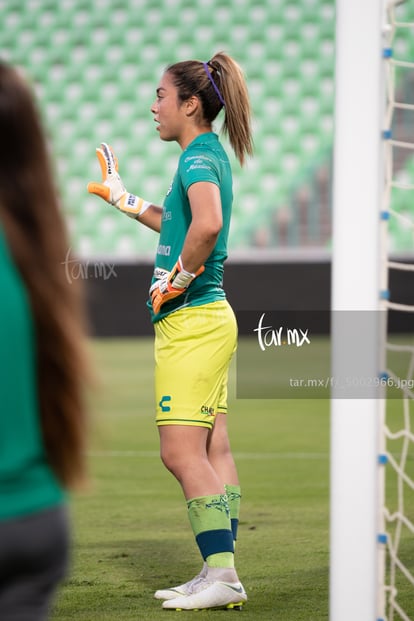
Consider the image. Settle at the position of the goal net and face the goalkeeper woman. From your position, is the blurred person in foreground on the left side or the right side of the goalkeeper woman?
left

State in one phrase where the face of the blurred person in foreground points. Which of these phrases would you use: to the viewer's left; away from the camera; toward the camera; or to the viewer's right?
away from the camera

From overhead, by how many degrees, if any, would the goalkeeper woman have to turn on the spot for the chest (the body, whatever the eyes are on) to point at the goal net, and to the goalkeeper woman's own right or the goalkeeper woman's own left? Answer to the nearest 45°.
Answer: approximately 180°

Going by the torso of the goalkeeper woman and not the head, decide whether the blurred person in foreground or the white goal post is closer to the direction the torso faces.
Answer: the blurred person in foreground

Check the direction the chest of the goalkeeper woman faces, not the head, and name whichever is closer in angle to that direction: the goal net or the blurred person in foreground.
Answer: the blurred person in foreground

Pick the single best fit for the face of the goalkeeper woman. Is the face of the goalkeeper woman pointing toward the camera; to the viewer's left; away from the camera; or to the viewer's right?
to the viewer's left

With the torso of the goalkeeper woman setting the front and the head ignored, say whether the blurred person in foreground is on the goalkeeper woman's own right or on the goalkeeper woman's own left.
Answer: on the goalkeeper woman's own left

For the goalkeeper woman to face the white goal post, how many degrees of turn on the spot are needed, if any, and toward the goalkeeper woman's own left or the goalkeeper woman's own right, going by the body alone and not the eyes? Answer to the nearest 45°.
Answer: approximately 135° to the goalkeeper woman's own left

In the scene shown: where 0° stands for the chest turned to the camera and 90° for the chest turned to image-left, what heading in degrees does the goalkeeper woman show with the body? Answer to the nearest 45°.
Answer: approximately 90°
